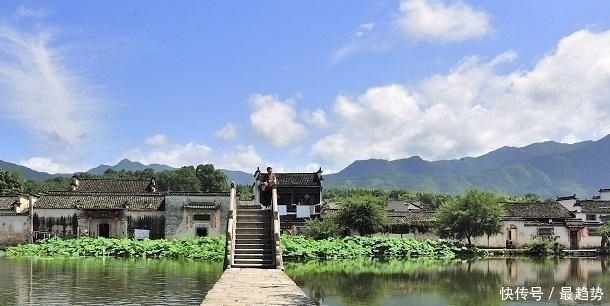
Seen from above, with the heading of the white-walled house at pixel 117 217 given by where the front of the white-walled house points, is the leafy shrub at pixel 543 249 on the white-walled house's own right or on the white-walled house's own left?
on the white-walled house's own left

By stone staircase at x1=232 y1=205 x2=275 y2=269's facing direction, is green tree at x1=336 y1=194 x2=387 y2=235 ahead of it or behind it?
behind

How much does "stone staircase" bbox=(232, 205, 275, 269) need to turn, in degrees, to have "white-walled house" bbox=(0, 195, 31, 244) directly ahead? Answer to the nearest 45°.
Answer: approximately 135° to its right

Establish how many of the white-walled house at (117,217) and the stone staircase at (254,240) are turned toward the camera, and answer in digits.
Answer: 2

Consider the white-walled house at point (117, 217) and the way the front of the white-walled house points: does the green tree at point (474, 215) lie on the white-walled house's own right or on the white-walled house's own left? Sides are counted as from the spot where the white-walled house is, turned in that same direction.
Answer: on the white-walled house's own left
